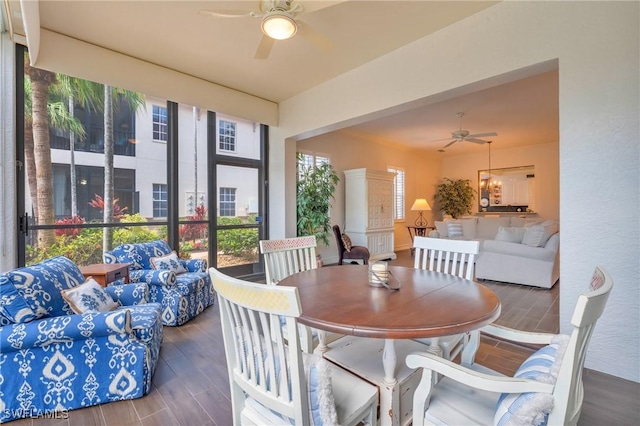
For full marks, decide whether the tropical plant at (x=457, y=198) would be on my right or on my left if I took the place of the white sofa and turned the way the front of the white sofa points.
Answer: on my right

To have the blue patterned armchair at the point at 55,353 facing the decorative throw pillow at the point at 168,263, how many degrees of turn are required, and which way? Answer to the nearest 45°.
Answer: approximately 45° to its left

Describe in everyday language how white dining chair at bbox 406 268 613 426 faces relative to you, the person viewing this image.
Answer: facing away from the viewer and to the left of the viewer

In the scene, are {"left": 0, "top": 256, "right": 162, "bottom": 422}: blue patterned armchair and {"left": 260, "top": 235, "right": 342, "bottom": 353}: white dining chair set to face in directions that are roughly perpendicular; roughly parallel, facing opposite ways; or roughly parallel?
roughly perpendicular

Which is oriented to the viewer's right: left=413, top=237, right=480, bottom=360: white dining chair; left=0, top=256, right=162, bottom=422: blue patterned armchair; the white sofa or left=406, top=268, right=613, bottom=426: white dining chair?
the blue patterned armchair

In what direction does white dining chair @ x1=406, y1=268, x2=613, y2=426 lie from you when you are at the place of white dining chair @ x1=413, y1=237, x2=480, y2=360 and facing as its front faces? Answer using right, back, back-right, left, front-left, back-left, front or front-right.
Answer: front-left

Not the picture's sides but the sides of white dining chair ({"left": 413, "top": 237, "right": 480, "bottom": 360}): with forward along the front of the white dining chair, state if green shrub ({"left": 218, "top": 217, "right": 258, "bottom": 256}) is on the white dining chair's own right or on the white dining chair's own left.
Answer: on the white dining chair's own right

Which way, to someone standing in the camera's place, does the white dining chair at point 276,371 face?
facing away from the viewer and to the right of the viewer

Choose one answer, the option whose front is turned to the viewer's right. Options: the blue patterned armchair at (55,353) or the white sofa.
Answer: the blue patterned armchair

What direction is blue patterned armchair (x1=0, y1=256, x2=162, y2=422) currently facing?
to the viewer's right

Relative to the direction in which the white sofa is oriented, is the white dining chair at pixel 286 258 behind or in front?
in front

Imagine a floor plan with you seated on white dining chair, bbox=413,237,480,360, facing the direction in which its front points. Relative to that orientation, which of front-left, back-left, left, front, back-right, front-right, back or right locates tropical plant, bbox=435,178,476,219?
back-right

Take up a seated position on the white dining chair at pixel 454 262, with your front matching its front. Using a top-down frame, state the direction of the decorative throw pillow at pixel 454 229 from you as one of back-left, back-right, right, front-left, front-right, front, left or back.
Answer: back-right
